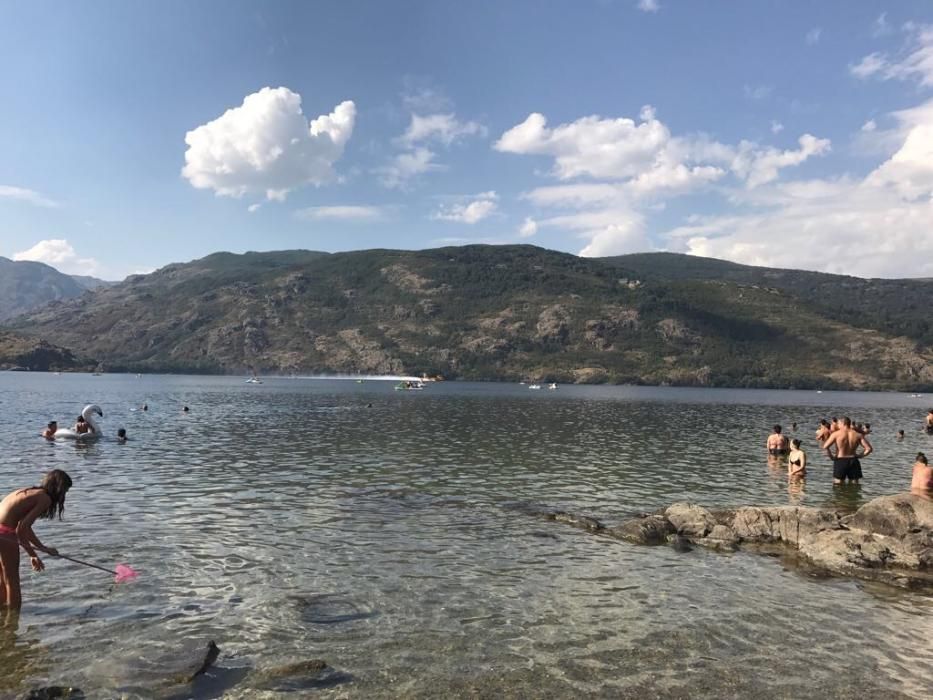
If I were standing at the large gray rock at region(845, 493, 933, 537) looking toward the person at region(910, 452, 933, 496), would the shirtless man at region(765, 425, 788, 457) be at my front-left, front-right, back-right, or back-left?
front-left

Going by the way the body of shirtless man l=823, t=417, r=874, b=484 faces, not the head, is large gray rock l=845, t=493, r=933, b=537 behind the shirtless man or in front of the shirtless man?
behind

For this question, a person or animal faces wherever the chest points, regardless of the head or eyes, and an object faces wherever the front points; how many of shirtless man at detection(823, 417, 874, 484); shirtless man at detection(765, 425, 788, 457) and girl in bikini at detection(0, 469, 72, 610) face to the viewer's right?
1

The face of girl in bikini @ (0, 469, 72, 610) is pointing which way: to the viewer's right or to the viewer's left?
to the viewer's right

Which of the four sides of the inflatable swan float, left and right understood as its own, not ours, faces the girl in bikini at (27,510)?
right

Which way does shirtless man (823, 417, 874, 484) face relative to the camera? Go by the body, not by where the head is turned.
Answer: away from the camera

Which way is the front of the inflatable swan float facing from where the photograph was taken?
facing to the right of the viewer

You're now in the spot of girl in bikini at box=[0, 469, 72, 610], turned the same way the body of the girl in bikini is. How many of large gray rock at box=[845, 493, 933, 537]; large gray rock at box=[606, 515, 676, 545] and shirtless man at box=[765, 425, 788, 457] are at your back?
0

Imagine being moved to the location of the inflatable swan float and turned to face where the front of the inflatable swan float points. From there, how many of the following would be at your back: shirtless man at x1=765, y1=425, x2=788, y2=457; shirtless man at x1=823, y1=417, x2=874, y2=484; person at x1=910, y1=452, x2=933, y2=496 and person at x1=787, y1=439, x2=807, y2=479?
0
